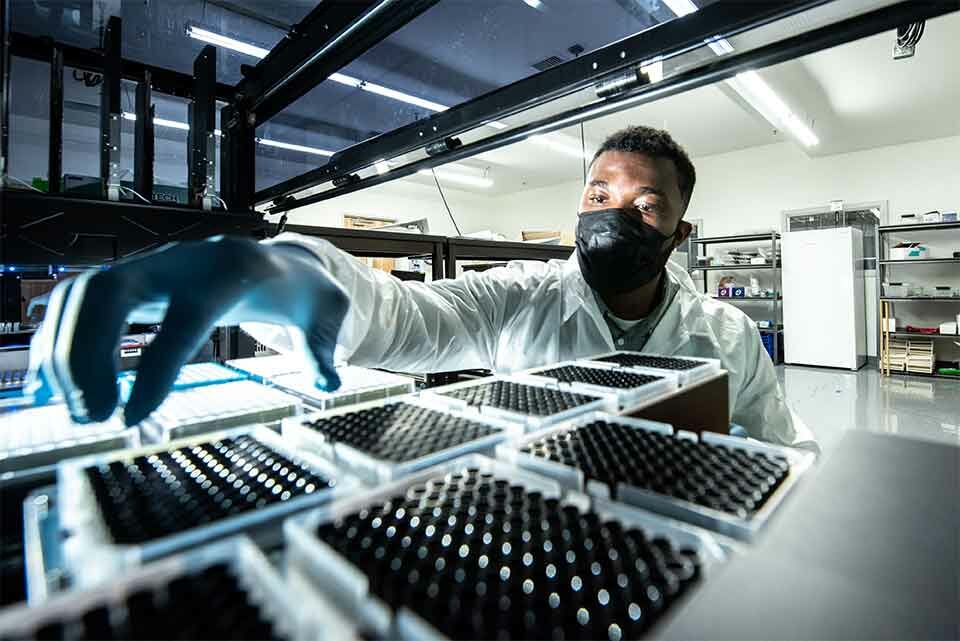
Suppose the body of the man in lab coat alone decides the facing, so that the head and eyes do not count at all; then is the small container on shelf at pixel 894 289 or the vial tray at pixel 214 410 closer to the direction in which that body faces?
the vial tray

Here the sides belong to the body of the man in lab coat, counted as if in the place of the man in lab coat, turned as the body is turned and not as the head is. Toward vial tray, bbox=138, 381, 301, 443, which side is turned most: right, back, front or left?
front

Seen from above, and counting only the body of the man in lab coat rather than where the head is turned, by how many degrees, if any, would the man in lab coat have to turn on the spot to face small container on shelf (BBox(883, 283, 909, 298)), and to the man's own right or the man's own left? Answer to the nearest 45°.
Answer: approximately 180°

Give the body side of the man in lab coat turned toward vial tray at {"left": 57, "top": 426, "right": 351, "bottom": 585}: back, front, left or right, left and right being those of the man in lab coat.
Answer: front

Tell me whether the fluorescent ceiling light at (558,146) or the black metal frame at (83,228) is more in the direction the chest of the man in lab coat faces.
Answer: the black metal frame

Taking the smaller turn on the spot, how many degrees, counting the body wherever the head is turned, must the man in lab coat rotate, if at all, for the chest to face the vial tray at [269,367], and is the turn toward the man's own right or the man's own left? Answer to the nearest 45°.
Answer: approximately 45° to the man's own right

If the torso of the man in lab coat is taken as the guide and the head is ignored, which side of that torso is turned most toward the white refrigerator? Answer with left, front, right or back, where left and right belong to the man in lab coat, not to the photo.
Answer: back

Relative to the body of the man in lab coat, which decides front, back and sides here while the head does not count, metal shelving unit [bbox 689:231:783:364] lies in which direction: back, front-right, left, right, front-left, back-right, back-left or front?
back

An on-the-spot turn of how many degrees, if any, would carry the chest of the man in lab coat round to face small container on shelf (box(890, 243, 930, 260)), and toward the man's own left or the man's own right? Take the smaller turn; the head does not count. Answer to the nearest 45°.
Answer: approximately 180°

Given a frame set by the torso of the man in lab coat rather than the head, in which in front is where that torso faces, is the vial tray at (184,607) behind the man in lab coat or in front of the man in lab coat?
in front

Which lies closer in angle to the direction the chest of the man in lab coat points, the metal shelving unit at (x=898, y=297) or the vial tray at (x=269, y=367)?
the vial tray

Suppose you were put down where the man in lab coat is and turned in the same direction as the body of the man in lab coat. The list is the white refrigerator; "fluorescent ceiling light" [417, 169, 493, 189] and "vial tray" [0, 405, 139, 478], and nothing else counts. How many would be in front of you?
1

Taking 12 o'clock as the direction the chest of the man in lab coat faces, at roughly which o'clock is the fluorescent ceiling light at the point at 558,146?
The fluorescent ceiling light is roughly at 5 o'clock from the man in lab coat.

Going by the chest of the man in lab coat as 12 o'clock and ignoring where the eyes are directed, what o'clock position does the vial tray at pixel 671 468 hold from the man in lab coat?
The vial tray is roughly at 11 o'clock from the man in lab coat.

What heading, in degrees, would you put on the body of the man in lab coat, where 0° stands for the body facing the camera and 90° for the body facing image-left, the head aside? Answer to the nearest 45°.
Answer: approximately 45°
